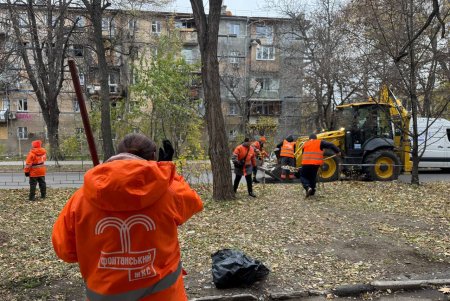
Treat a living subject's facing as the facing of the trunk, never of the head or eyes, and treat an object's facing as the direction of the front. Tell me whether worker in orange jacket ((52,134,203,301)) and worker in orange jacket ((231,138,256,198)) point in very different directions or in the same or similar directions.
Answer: very different directions

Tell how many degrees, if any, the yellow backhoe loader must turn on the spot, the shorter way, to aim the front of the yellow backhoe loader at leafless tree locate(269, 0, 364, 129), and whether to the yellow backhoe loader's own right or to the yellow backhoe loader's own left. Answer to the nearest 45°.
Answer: approximately 90° to the yellow backhoe loader's own right

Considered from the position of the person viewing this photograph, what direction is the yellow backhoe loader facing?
facing to the left of the viewer

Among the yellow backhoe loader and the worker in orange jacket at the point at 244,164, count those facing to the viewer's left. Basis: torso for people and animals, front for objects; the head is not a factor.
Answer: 1

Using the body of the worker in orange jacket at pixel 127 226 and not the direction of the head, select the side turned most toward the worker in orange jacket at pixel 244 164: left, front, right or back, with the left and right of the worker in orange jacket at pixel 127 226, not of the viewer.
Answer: front

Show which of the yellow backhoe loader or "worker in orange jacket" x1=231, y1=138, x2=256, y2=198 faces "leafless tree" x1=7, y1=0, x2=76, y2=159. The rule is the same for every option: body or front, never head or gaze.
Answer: the yellow backhoe loader

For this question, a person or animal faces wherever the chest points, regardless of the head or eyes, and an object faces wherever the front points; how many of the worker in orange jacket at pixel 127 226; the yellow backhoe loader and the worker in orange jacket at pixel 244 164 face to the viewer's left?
1

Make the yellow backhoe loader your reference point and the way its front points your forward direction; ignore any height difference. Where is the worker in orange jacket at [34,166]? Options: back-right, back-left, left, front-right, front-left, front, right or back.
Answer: front-left

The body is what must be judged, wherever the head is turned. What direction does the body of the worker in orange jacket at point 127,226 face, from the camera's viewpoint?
away from the camera

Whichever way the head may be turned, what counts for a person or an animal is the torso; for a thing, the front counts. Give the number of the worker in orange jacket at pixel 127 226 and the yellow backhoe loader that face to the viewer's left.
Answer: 1

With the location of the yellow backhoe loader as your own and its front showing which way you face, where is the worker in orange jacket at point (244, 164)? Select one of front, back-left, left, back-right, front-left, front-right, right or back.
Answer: front-left
